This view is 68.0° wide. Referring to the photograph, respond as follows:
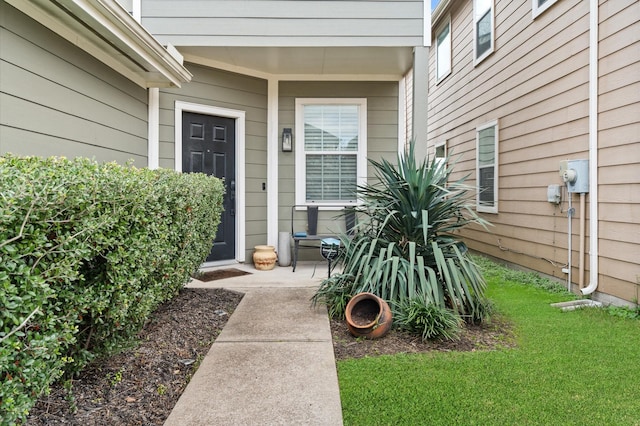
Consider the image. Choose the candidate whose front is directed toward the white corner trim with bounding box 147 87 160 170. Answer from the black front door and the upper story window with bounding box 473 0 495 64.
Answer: the upper story window

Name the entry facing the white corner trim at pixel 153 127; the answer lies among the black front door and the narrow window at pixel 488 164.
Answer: the narrow window

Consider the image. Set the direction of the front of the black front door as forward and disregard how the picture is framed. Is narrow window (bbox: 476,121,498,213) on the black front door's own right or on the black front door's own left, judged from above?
on the black front door's own left

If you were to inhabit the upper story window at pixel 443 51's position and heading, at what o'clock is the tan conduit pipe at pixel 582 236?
The tan conduit pipe is roughly at 10 o'clock from the upper story window.

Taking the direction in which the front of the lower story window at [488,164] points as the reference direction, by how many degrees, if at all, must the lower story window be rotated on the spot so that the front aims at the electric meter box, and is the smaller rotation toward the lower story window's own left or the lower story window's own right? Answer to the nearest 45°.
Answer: approximately 45° to the lower story window's own left
